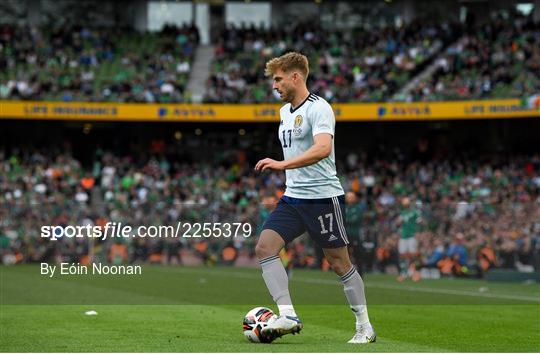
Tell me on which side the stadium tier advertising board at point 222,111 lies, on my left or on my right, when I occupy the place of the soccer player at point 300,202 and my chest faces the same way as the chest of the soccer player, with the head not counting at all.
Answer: on my right

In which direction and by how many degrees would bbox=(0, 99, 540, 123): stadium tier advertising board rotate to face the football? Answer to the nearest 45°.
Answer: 0° — it already faces it

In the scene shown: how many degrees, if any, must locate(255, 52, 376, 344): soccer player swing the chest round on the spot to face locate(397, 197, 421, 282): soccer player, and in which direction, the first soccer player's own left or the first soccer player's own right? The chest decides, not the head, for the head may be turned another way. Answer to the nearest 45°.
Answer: approximately 135° to the first soccer player's own right

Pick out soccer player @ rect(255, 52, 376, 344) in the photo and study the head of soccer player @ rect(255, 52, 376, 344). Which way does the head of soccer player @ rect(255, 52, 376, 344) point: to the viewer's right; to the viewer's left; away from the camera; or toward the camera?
to the viewer's left

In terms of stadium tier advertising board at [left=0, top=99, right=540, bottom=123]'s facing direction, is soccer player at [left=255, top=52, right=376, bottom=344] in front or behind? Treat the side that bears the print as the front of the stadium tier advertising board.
in front

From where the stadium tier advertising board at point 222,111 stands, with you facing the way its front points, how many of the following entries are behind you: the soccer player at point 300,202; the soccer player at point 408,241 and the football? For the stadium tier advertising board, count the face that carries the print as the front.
0

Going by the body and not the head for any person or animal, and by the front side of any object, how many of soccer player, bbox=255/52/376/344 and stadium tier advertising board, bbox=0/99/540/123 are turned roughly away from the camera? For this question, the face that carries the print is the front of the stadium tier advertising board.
0

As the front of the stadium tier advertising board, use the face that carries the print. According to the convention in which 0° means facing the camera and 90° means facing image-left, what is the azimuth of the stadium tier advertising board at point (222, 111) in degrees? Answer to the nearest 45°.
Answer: approximately 0°
